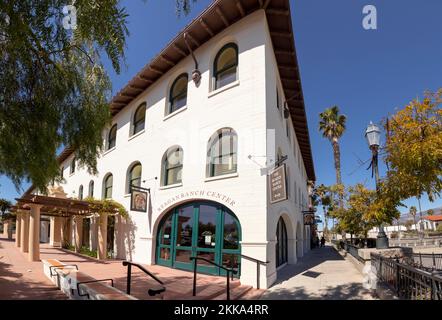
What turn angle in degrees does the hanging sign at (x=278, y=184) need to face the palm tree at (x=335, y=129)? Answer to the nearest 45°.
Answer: approximately 135° to its right

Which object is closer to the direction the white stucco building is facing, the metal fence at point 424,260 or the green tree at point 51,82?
the green tree

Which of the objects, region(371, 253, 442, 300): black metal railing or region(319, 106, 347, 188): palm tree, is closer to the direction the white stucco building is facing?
the black metal railing

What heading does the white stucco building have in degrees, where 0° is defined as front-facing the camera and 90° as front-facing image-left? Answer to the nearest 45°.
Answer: approximately 45°

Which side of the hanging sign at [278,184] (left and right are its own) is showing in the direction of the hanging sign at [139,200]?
right

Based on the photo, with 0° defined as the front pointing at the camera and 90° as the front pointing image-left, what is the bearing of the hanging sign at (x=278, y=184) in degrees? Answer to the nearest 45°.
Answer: approximately 45°

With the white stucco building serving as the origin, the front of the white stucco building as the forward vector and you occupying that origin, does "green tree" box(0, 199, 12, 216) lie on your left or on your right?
on your right

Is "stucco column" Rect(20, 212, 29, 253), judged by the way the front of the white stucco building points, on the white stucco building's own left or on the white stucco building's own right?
on the white stucco building's own right

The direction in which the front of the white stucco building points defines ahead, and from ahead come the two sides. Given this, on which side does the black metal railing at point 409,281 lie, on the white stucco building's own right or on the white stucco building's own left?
on the white stucco building's own left

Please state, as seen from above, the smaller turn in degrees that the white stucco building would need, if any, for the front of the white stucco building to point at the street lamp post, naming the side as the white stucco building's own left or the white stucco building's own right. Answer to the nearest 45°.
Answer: approximately 90° to the white stucco building's own left
